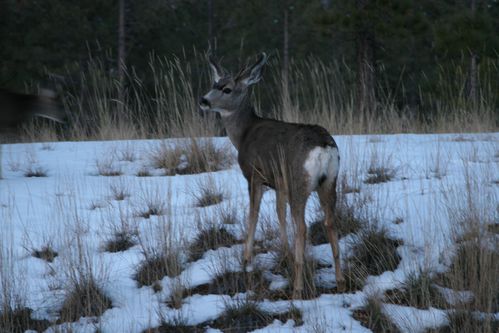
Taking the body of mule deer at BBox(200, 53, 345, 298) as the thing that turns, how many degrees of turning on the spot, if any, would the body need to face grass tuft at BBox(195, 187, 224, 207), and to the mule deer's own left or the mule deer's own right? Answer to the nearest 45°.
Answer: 0° — it already faces it

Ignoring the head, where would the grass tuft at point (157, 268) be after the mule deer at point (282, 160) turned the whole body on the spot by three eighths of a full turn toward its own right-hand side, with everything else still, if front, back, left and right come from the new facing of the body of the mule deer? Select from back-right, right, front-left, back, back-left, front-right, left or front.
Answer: back

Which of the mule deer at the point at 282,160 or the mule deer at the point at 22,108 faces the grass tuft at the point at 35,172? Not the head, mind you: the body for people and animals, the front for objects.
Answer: the mule deer at the point at 282,160

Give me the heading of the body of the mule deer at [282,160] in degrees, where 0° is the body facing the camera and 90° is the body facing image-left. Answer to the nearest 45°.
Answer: approximately 135°

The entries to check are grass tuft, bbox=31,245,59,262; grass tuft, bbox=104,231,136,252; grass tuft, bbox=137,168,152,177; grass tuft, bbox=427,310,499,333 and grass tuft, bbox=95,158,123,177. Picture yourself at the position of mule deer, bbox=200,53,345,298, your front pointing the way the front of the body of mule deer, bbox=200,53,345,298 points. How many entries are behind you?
1

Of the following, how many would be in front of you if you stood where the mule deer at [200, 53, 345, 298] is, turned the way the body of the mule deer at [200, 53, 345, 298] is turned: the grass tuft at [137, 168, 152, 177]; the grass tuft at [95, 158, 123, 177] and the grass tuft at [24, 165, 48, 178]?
3
